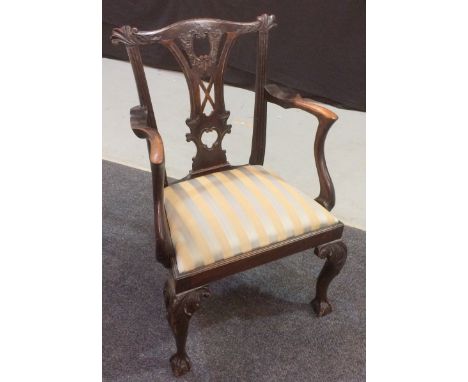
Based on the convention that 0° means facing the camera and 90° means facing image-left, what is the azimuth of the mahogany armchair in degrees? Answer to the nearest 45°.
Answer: approximately 315°
